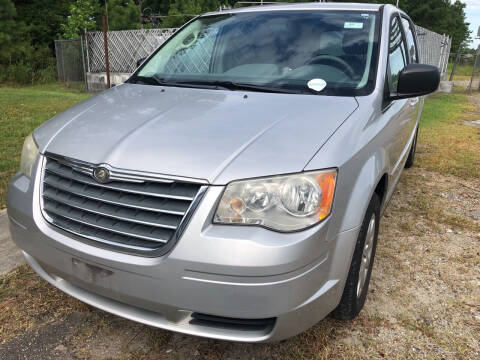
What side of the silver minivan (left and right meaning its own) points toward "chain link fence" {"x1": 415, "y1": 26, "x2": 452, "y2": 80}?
back

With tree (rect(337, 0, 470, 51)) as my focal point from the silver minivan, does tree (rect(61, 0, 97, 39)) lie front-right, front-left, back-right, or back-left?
front-left

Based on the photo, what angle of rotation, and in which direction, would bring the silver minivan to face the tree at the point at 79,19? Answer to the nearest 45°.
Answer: approximately 135° to its right

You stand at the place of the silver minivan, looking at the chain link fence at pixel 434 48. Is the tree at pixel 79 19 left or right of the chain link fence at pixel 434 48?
left

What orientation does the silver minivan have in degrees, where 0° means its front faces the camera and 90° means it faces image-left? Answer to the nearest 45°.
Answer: approximately 45°

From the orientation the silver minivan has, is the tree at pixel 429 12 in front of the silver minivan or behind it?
behind

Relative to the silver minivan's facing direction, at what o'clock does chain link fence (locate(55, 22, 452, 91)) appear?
The chain link fence is roughly at 4 o'clock from the silver minivan.

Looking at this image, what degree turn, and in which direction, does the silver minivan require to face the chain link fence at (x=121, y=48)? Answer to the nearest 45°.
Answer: approximately 135° to its right
